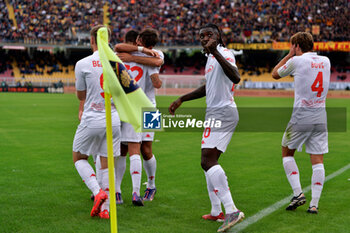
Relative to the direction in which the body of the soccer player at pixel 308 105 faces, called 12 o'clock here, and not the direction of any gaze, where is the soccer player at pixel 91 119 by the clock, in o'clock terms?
the soccer player at pixel 91 119 is roughly at 10 o'clock from the soccer player at pixel 308 105.

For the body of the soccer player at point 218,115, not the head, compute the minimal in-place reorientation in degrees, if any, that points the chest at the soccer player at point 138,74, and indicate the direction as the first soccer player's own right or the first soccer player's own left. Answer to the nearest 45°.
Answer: approximately 90° to the first soccer player's own right

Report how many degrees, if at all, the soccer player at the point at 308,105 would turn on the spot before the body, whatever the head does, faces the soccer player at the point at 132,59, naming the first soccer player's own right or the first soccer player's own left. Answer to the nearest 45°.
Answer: approximately 45° to the first soccer player's own left

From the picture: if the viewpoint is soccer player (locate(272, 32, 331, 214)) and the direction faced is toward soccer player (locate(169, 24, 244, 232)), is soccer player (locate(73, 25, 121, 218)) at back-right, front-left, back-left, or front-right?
front-right

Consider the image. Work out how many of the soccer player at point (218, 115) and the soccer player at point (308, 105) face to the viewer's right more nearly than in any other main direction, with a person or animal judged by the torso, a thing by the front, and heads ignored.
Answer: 0

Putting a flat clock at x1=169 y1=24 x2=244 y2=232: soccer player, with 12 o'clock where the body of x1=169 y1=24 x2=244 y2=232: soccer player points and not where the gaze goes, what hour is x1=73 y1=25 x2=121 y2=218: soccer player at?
x1=73 y1=25 x2=121 y2=218: soccer player is roughly at 2 o'clock from x1=169 y1=24 x2=244 y2=232: soccer player.

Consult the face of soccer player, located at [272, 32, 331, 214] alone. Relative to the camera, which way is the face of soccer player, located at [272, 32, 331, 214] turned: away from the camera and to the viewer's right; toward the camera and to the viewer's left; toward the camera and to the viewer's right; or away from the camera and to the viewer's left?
away from the camera and to the viewer's left

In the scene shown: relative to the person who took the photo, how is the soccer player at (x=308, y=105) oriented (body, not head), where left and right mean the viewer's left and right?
facing away from the viewer and to the left of the viewer

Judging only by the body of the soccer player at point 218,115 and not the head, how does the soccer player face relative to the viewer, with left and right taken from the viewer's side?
facing the viewer and to the left of the viewer

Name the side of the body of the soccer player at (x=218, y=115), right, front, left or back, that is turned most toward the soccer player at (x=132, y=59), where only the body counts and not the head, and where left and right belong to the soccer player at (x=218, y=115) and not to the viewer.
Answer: right

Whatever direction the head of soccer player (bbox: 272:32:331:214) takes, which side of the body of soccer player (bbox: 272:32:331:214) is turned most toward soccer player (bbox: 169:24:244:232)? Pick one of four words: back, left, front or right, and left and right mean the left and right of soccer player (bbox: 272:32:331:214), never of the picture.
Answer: left
